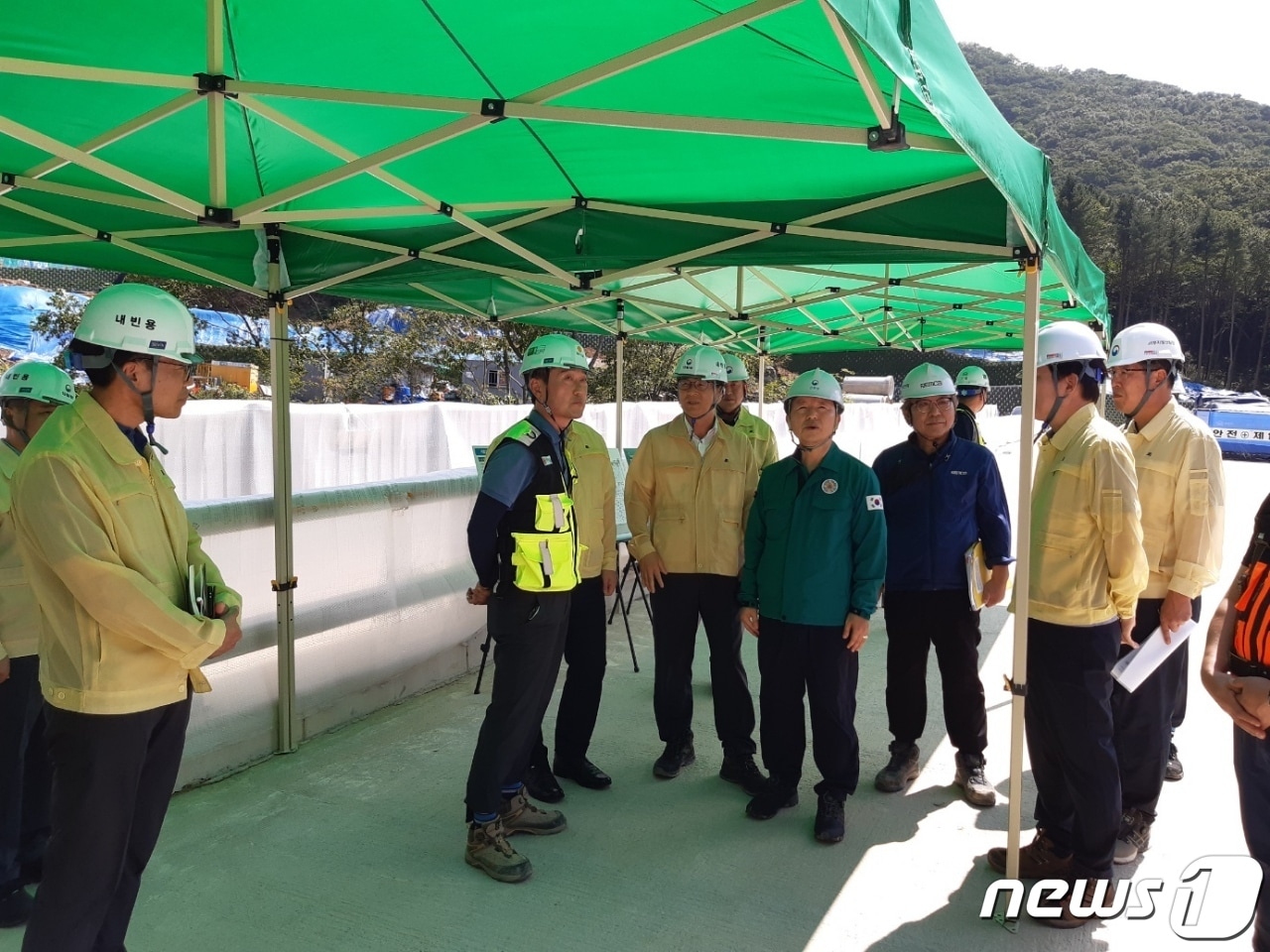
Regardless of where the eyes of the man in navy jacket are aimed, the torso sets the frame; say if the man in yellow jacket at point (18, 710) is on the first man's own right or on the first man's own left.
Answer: on the first man's own right

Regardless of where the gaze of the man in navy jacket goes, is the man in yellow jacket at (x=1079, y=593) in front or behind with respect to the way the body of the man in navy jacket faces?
in front

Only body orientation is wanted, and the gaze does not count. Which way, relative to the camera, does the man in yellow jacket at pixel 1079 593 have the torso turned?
to the viewer's left

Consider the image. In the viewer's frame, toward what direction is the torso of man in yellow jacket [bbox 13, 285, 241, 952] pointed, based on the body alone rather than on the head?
to the viewer's right

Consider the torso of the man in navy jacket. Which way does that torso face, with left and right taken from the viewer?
facing the viewer

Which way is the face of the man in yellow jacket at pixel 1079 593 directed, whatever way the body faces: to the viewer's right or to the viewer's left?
to the viewer's left

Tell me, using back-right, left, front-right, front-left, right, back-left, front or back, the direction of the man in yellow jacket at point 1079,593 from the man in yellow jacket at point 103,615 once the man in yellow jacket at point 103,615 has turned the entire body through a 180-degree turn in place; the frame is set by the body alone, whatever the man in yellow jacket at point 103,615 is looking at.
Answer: back

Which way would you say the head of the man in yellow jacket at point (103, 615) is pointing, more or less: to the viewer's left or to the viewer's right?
to the viewer's right

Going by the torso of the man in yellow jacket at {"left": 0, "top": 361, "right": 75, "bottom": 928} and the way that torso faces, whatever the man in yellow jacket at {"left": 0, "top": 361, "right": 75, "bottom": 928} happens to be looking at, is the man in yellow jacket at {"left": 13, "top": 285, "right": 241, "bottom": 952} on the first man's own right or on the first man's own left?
on the first man's own right

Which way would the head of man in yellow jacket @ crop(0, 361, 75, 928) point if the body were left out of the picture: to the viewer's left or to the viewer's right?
to the viewer's right

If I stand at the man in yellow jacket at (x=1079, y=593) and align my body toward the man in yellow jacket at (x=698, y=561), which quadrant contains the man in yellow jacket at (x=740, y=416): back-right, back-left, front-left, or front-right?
front-right

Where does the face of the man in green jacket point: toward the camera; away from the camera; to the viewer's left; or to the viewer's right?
toward the camera
